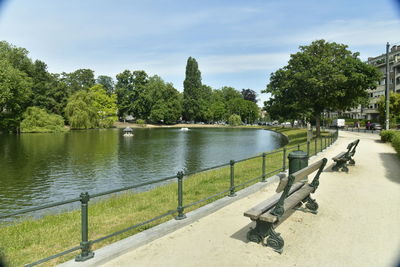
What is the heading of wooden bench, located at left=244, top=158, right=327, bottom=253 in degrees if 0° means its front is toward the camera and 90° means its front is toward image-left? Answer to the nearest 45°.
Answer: approximately 135°

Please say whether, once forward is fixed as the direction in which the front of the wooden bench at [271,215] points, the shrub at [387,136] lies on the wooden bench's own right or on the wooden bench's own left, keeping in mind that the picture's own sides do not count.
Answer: on the wooden bench's own right

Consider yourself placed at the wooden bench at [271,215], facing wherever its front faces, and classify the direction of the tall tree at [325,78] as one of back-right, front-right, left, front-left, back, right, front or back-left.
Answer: front-right

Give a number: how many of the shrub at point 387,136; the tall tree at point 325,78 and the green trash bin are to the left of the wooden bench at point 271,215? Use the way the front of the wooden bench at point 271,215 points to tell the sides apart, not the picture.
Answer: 0

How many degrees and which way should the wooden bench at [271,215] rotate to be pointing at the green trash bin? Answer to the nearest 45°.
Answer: approximately 45° to its right

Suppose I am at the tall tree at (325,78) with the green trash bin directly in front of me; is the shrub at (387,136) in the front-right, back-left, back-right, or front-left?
front-left
